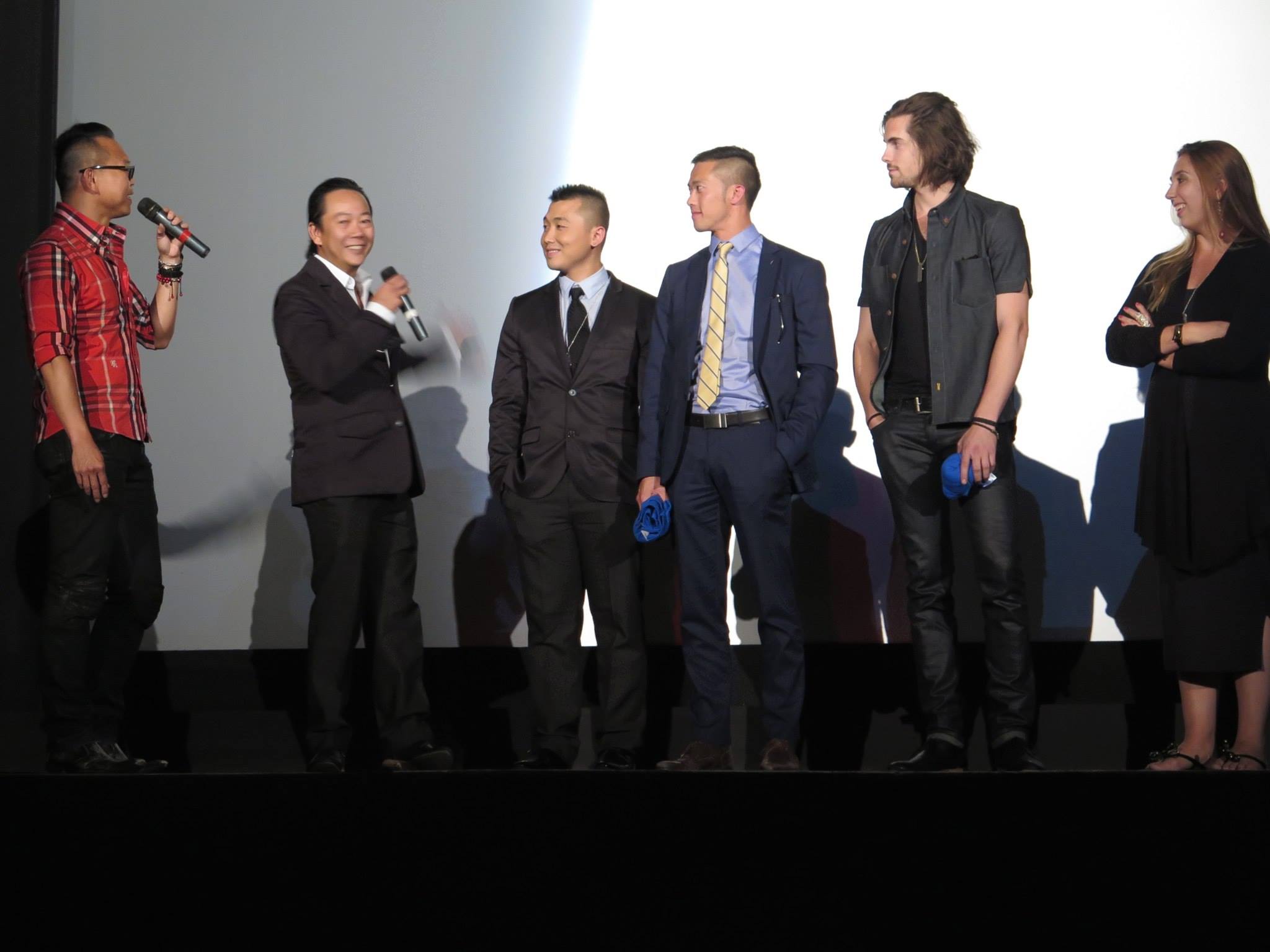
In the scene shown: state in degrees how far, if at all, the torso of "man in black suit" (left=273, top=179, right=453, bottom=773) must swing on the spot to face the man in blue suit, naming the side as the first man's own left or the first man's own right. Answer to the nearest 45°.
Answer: approximately 45° to the first man's own left

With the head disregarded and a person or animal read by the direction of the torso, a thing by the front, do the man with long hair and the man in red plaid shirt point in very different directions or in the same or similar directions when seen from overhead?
very different directions

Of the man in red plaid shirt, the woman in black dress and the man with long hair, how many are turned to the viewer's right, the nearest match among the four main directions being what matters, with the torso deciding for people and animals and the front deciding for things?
1

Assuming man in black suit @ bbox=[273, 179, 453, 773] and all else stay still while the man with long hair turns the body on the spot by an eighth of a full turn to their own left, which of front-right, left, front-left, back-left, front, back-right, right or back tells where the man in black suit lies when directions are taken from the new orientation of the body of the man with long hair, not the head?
right

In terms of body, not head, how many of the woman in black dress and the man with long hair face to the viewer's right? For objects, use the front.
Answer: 0

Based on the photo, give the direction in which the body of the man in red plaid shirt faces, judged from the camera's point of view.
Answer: to the viewer's right

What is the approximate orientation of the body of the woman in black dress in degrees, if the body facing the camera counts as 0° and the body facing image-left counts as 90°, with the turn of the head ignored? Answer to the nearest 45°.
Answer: approximately 45°

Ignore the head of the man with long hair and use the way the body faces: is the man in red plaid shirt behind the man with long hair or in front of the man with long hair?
in front

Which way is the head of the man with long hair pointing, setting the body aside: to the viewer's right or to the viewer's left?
to the viewer's left
